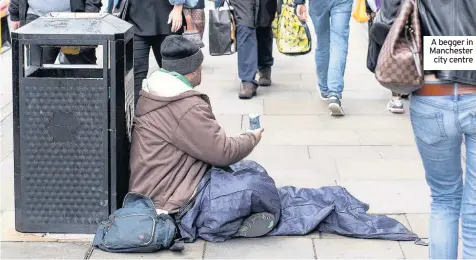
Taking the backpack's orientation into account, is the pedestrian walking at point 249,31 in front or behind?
behind

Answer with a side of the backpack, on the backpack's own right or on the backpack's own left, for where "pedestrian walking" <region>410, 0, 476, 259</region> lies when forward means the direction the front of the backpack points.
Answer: on the backpack's own left

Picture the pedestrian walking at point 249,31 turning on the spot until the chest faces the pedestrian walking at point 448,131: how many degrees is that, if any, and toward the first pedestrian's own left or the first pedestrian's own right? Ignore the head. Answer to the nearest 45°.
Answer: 0° — they already face them

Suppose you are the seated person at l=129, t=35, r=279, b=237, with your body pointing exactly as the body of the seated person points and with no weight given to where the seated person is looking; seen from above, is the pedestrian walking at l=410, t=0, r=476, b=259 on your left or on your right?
on your right

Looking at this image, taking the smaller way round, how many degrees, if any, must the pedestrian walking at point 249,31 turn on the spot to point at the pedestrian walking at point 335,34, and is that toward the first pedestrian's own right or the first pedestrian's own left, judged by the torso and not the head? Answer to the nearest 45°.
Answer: approximately 45° to the first pedestrian's own left

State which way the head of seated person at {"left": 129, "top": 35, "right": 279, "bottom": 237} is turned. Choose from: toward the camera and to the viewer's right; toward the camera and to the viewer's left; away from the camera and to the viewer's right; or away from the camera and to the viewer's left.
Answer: away from the camera and to the viewer's right

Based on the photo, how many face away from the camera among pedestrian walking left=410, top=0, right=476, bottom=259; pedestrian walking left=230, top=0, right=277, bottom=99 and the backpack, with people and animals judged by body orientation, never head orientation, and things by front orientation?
1

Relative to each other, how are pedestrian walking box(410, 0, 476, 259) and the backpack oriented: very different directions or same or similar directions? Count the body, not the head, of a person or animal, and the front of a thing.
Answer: very different directions

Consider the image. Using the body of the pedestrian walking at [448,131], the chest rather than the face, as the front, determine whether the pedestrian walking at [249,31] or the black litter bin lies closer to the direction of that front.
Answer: the pedestrian walking

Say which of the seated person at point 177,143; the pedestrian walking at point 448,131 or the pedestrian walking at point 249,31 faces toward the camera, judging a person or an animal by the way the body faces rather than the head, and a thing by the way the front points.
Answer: the pedestrian walking at point 249,31

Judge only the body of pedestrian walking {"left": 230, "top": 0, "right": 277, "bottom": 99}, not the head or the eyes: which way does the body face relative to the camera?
toward the camera

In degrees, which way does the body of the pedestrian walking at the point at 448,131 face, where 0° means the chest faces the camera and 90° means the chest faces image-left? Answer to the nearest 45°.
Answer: approximately 180°

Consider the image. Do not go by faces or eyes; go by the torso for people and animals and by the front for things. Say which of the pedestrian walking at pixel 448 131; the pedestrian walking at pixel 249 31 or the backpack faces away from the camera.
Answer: the pedestrian walking at pixel 448 131
